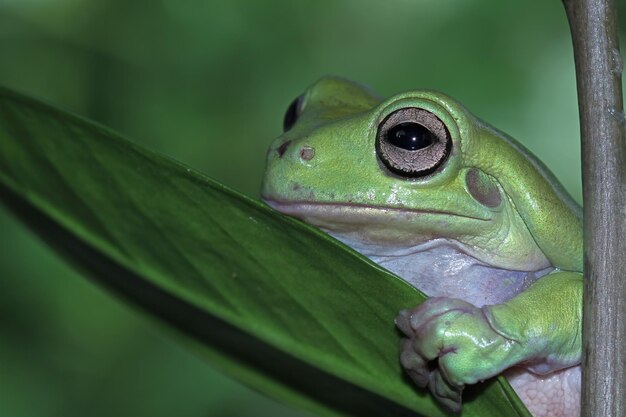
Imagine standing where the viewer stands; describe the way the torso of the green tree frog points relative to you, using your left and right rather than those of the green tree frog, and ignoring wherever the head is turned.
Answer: facing the viewer and to the left of the viewer
